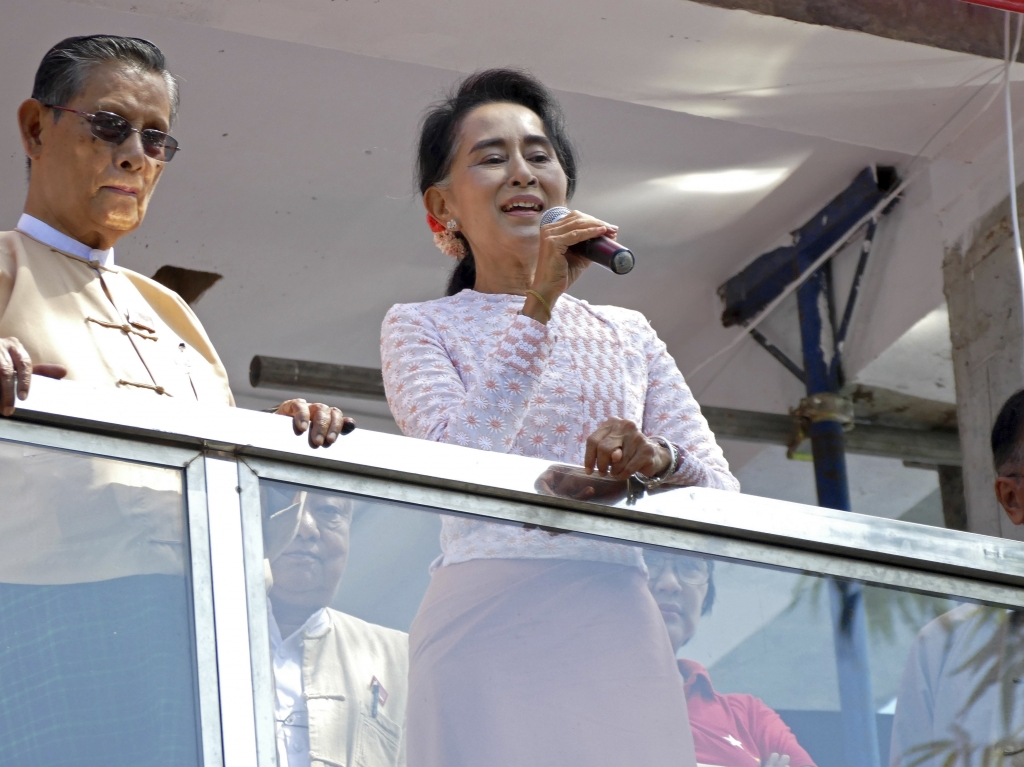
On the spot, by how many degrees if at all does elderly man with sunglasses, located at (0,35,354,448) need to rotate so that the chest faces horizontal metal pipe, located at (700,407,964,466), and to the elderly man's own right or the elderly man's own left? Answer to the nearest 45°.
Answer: approximately 90° to the elderly man's own left

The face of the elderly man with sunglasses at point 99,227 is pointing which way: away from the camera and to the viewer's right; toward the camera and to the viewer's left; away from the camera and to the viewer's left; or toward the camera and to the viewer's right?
toward the camera and to the viewer's right

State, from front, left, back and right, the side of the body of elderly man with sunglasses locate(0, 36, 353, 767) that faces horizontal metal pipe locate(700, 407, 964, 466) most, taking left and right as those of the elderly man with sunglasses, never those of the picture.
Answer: left

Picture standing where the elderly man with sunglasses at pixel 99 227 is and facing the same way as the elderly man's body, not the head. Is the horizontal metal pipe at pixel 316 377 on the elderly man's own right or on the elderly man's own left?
on the elderly man's own left

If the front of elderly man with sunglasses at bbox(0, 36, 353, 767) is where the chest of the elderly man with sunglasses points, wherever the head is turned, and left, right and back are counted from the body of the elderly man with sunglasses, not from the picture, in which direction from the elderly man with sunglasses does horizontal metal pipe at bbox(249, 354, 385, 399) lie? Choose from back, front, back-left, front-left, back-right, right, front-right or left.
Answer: back-left

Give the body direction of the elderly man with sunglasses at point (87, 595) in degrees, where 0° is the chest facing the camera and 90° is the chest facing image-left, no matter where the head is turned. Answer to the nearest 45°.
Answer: approximately 315°

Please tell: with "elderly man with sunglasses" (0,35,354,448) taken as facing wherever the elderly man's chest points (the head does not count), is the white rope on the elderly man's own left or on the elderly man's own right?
on the elderly man's own left
